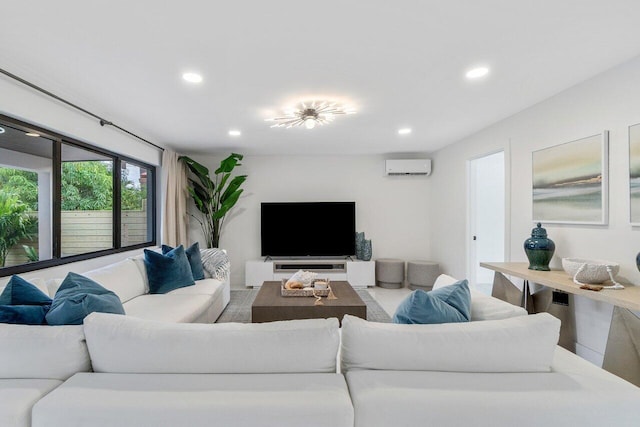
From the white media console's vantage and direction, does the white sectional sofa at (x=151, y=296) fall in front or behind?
in front

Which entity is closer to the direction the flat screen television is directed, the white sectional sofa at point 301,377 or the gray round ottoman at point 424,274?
the white sectional sofa

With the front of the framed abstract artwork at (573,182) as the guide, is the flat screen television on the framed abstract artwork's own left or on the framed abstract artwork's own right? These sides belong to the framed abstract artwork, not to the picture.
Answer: on the framed abstract artwork's own right

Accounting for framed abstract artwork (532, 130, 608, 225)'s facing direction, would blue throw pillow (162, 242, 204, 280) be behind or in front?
in front

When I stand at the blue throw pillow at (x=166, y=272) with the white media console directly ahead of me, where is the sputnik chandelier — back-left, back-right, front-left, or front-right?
front-right

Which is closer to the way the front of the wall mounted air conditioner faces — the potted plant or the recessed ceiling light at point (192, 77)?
the recessed ceiling light

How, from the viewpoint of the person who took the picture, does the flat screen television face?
facing the viewer

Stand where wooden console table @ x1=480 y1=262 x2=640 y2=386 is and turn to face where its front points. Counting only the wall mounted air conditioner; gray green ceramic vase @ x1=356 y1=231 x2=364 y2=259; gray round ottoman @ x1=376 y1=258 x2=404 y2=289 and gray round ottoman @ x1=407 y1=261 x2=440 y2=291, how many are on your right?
4

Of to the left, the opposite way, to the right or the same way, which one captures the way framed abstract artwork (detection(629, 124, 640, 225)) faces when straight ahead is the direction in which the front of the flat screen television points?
to the right

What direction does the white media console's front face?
toward the camera

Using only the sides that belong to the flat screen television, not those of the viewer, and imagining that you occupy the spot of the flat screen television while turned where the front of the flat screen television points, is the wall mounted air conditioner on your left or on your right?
on your left

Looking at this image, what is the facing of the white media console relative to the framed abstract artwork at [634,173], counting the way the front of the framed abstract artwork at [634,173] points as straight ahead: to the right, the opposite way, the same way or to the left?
to the left

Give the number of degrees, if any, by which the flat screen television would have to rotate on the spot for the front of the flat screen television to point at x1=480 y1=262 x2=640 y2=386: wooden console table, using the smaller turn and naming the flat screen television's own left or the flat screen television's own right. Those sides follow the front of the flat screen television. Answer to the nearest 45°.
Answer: approximately 45° to the flat screen television's own left

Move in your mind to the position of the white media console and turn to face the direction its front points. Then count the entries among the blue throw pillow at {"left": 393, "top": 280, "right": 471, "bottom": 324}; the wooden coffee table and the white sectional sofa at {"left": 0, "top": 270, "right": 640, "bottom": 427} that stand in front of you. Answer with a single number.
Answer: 3

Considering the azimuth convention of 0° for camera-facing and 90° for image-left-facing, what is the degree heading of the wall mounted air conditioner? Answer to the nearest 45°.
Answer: approximately 0°

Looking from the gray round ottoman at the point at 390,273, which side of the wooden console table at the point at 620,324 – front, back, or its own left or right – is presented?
right

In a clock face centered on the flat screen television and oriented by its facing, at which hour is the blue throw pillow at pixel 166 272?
The blue throw pillow is roughly at 1 o'clock from the flat screen television.

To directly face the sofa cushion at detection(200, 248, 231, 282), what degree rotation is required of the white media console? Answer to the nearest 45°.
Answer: approximately 45° to its right

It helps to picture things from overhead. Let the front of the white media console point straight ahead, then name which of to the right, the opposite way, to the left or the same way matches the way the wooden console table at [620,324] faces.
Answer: to the right

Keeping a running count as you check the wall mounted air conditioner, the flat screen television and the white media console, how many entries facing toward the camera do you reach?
3
